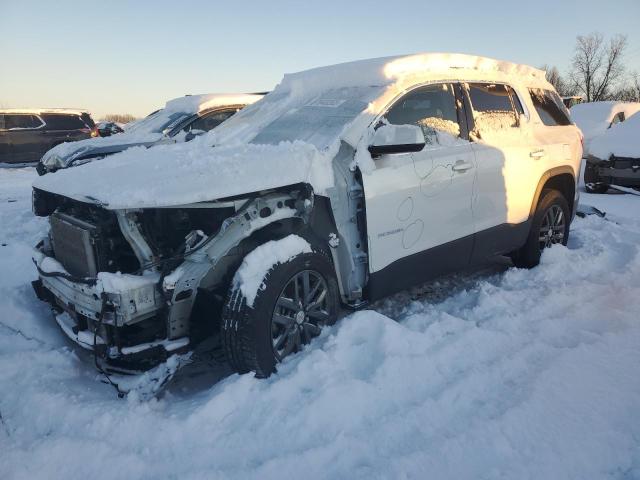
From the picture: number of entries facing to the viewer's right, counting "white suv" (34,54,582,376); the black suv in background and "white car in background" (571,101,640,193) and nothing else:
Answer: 0

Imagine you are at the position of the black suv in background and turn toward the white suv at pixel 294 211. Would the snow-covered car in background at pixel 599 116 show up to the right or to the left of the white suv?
left

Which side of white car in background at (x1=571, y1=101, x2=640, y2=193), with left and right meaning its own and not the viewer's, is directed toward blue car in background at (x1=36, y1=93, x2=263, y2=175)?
front

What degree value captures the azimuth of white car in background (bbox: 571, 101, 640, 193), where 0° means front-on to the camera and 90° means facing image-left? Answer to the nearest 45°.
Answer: approximately 45°

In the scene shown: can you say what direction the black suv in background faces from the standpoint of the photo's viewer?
facing to the left of the viewer

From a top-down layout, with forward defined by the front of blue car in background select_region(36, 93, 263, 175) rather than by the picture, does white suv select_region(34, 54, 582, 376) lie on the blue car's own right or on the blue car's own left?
on the blue car's own left

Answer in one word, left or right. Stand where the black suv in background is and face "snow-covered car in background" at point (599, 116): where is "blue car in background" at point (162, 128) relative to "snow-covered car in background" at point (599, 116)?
right

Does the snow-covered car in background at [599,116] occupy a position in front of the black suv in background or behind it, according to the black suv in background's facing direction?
behind

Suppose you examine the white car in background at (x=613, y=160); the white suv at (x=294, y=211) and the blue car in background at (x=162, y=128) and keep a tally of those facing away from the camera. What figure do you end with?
0

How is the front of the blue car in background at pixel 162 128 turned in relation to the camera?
facing the viewer and to the left of the viewer

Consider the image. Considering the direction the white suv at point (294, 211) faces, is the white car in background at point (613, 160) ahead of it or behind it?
behind

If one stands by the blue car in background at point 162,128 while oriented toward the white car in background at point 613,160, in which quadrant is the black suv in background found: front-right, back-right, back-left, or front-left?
back-left

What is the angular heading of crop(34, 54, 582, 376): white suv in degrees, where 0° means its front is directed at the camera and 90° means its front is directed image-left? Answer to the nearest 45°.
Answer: approximately 45°

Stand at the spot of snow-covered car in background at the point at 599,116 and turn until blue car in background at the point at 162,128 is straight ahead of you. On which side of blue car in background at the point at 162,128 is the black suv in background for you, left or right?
right

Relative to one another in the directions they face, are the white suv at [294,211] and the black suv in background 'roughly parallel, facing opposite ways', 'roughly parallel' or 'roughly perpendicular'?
roughly parallel

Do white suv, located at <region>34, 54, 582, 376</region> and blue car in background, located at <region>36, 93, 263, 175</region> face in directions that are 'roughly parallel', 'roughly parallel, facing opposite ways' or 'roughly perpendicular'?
roughly parallel
